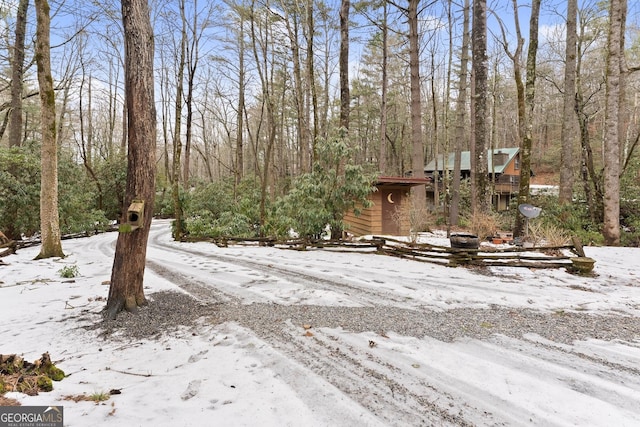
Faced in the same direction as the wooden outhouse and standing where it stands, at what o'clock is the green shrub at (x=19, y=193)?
The green shrub is roughly at 4 o'clock from the wooden outhouse.

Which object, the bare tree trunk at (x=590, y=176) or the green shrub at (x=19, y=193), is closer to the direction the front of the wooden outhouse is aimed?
the bare tree trunk

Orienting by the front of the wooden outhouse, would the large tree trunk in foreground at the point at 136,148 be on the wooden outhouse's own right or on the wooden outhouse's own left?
on the wooden outhouse's own right

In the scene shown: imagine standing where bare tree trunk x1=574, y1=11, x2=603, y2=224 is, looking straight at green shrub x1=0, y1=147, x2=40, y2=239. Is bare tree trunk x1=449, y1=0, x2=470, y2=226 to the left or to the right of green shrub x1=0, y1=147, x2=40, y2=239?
right

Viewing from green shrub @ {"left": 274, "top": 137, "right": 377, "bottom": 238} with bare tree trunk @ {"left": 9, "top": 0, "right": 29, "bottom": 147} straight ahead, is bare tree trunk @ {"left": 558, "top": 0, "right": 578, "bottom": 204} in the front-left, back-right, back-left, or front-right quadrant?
back-right

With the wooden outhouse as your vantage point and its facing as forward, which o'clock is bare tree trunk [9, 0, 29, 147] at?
The bare tree trunk is roughly at 4 o'clock from the wooden outhouse.

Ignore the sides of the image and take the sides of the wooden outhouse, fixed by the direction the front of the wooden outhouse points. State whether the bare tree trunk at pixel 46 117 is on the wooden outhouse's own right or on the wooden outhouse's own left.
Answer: on the wooden outhouse's own right

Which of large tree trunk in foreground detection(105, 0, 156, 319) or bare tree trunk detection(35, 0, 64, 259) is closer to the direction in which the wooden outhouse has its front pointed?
the large tree trunk in foreground

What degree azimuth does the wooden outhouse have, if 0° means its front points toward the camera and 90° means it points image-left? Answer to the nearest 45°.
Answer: approximately 315°

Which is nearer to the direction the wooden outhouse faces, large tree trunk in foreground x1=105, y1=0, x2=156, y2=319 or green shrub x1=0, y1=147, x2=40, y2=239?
the large tree trunk in foreground
